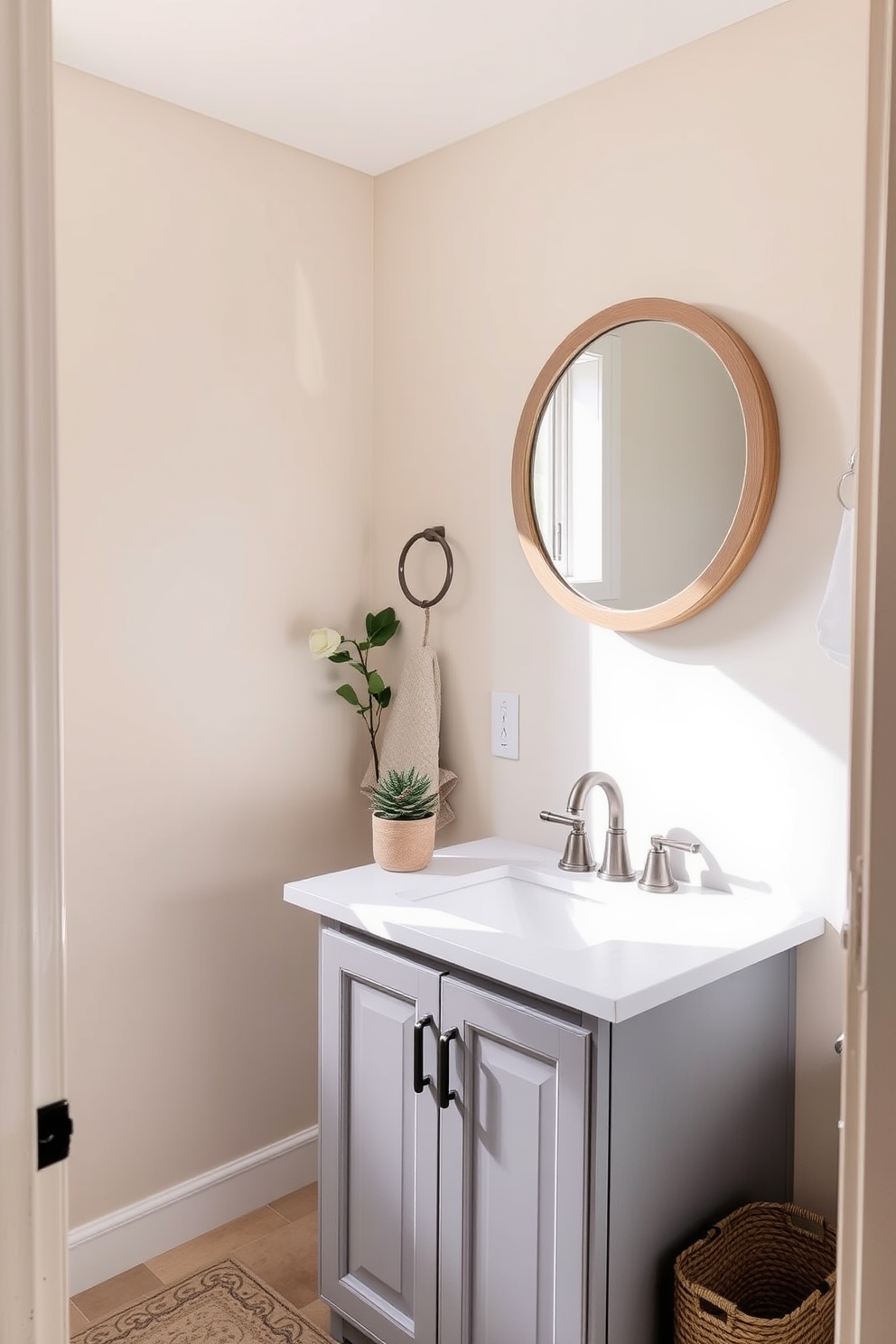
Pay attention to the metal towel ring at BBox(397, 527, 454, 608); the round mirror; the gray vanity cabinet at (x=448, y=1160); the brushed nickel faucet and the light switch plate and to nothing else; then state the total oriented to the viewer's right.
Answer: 0

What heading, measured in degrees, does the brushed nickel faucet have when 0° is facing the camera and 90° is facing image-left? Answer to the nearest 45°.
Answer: approximately 45°

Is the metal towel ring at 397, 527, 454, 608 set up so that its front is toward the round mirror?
no

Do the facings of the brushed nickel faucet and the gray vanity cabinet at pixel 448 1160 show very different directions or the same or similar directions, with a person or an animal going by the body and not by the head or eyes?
same or similar directions

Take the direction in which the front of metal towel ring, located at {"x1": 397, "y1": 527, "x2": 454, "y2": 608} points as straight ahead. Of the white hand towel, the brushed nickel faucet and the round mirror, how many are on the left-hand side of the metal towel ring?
3

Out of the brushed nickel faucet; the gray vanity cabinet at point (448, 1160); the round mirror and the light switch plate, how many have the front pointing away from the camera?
0

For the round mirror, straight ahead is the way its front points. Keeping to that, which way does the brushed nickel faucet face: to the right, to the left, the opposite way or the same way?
the same way

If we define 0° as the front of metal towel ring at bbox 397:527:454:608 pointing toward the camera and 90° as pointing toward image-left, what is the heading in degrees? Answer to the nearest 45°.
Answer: approximately 45°

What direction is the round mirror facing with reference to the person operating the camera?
facing the viewer and to the left of the viewer

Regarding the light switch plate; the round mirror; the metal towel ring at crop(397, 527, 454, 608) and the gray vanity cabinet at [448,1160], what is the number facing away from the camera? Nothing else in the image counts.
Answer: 0

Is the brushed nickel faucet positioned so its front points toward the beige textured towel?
no

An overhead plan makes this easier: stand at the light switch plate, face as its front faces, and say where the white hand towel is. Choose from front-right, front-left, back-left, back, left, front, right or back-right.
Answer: left
